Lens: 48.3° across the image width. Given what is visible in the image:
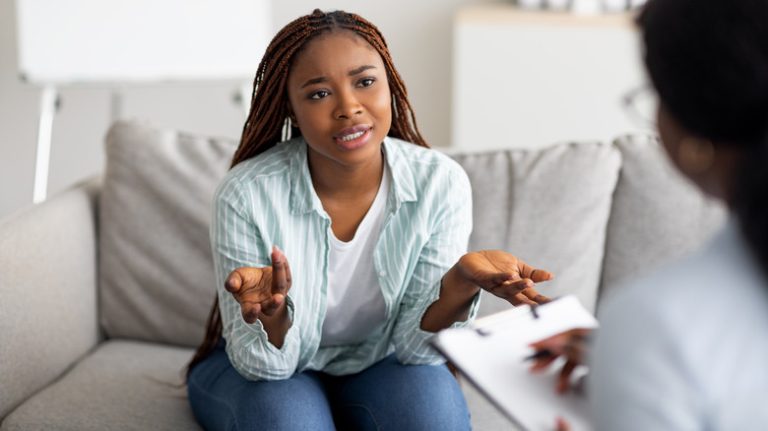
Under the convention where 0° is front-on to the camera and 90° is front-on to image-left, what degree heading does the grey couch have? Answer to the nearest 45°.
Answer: approximately 0°

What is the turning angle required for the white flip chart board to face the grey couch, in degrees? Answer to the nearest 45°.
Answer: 0° — it already faces it

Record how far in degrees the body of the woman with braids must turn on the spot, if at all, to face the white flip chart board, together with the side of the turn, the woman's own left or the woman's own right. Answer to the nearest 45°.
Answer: approximately 135° to the woman's own right

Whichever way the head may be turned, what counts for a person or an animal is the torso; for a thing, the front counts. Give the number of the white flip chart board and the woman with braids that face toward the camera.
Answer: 2

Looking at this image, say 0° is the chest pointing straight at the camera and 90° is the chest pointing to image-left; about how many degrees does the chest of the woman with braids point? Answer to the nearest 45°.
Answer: approximately 0°

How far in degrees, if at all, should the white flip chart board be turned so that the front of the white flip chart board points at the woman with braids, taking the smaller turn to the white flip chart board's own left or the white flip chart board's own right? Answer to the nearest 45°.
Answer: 0° — it already faces them
